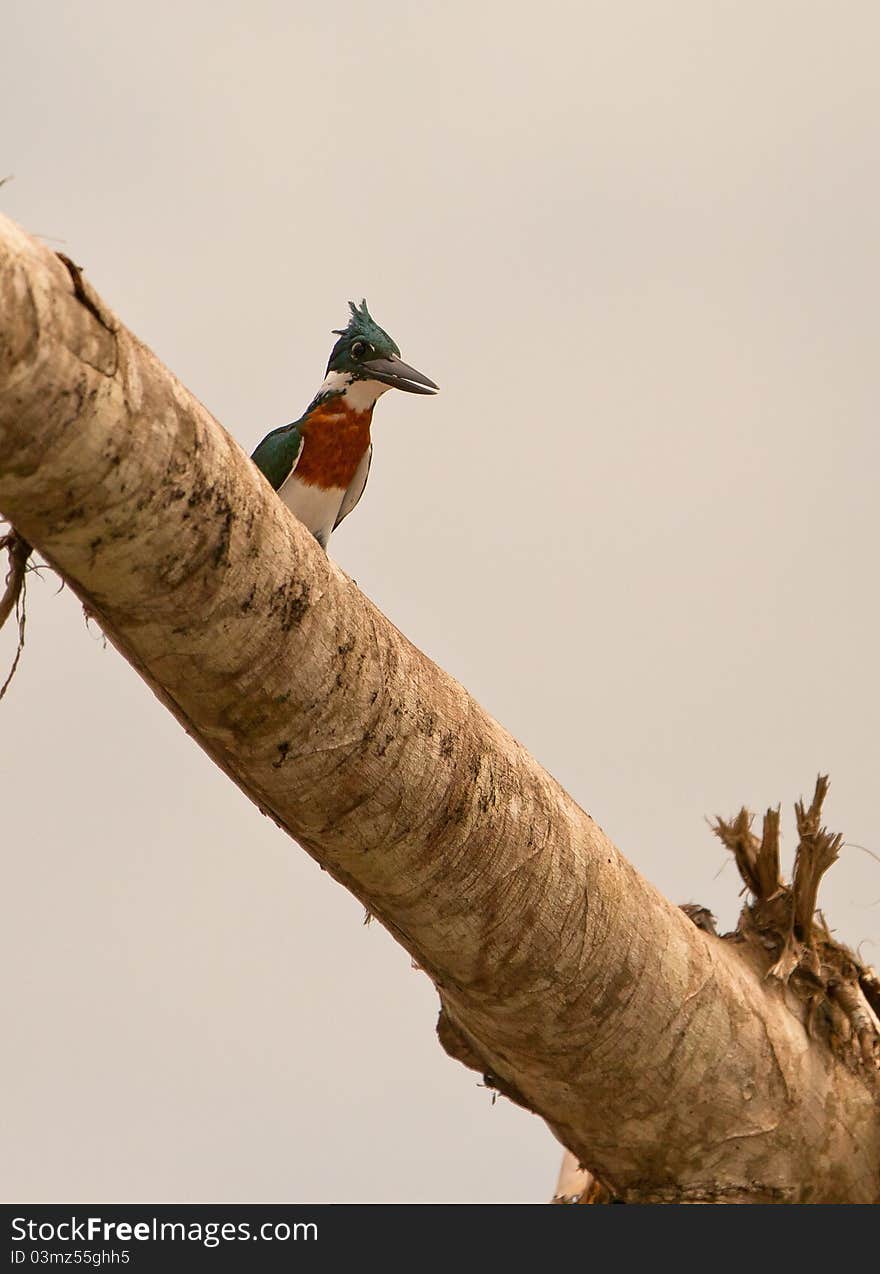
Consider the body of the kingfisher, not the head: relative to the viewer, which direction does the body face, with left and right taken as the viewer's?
facing the viewer and to the right of the viewer
